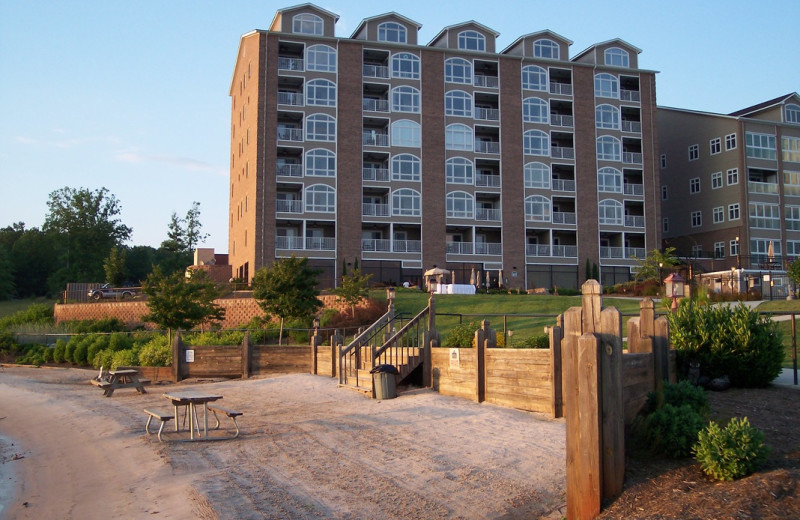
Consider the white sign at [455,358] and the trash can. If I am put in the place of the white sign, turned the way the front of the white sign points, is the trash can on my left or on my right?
on my right

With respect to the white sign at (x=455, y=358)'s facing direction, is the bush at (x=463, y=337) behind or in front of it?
behind

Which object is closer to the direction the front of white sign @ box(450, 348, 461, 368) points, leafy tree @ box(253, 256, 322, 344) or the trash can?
the trash can

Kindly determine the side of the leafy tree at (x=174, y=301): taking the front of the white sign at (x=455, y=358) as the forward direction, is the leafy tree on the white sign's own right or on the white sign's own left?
on the white sign's own right

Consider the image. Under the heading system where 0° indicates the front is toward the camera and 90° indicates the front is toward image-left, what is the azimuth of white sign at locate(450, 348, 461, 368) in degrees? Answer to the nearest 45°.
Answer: approximately 45°

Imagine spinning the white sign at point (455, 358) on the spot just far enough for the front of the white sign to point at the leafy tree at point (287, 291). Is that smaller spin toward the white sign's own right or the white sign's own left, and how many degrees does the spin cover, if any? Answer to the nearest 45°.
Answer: approximately 90° to the white sign's own right

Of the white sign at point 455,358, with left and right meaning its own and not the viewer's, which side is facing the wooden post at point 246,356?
right

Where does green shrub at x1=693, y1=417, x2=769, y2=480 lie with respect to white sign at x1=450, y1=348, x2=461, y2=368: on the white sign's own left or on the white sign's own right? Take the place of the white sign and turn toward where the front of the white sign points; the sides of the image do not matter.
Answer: on the white sign's own left

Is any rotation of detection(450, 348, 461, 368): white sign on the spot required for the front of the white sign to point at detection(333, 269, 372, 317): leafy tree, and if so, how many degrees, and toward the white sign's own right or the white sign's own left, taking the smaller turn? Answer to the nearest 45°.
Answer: approximately 135° to the white sign's own right
